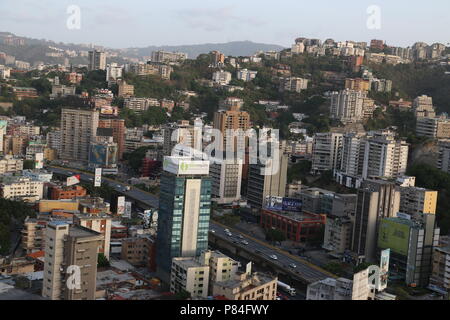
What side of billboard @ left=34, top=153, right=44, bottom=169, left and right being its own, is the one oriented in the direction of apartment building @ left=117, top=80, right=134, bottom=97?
back

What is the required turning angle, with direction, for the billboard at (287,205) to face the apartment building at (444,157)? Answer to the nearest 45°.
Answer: approximately 135° to its left

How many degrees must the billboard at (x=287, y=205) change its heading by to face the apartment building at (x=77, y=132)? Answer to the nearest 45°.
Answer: approximately 135° to its right

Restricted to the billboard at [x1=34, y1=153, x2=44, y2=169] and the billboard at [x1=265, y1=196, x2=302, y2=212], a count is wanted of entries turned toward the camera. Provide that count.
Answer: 2

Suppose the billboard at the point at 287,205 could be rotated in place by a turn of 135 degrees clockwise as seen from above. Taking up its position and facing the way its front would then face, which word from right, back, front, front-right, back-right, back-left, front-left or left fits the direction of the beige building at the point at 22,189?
front-left

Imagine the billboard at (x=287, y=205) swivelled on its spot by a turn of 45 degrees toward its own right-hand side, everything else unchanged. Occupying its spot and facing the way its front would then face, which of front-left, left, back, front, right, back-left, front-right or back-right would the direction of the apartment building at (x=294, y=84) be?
back-right

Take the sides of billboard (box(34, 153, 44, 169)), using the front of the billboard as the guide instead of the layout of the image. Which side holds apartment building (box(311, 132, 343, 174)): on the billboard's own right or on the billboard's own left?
on the billboard's own left

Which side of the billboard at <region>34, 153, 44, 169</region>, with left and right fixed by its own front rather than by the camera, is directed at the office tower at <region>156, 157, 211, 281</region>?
front

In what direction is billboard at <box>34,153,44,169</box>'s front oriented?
toward the camera

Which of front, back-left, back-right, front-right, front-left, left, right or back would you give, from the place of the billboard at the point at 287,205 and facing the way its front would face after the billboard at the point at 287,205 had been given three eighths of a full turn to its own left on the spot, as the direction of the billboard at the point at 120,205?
back-left

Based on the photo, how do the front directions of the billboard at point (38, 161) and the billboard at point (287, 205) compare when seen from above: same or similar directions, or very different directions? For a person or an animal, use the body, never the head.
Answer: same or similar directions

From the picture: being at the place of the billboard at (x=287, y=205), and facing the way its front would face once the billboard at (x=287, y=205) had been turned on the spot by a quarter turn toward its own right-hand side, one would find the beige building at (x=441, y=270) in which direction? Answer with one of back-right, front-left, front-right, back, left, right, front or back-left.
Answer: back-left

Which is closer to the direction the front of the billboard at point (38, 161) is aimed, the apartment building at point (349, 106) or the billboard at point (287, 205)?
the billboard

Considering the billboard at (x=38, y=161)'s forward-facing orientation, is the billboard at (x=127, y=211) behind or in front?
in front

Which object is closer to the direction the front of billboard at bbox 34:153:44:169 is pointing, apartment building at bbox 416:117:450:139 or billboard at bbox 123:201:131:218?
the billboard

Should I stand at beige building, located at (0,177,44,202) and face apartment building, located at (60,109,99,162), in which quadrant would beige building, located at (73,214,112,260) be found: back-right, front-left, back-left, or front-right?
back-right

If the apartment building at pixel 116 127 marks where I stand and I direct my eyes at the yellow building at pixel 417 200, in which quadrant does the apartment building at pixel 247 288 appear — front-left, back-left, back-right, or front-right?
front-right

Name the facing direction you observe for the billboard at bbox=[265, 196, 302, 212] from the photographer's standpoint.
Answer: facing the viewer

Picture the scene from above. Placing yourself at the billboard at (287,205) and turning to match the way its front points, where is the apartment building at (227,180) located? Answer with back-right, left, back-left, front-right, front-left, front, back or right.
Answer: back-right

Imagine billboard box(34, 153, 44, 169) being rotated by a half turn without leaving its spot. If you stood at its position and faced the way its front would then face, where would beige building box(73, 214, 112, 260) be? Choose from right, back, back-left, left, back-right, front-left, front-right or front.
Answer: back
